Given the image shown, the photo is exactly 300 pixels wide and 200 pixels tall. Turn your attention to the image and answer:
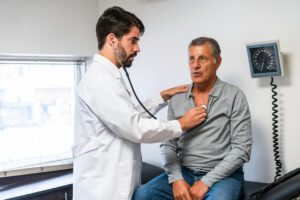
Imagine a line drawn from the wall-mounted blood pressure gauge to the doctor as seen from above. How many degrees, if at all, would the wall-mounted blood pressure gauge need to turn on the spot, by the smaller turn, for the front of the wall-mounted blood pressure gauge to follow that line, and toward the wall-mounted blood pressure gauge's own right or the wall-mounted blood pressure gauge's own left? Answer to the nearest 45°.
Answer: approximately 45° to the wall-mounted blood pressure gauge's own right

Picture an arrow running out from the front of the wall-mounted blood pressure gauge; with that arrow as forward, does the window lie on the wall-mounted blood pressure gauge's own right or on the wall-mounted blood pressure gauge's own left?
on the wall-mounted blood pressure gauge's own right

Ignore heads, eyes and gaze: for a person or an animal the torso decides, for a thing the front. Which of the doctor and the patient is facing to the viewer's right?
the doctor

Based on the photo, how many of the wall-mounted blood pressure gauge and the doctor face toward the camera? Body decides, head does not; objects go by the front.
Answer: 1

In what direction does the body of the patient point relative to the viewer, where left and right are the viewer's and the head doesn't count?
facing the viewer and to the left of the viewer

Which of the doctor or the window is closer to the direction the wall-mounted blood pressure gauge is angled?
the doctor

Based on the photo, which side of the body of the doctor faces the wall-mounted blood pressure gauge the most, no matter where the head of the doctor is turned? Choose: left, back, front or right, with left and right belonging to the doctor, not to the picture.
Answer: front

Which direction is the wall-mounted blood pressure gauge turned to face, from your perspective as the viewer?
facing the viewer

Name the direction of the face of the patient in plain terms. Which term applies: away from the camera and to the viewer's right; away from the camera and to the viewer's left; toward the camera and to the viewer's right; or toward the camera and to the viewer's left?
toward the camera and to the viewer's left

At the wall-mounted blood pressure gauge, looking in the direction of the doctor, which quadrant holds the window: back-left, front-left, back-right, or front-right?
front-right

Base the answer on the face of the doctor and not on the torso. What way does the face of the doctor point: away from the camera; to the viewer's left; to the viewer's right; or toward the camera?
to the viewer's right

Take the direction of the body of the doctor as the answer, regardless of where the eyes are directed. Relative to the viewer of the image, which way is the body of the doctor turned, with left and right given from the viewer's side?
facing to the right of the viewer

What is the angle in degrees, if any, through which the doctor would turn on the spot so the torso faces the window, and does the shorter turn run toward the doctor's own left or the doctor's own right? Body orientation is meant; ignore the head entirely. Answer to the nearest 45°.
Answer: approximately 135° to the doctor's own left

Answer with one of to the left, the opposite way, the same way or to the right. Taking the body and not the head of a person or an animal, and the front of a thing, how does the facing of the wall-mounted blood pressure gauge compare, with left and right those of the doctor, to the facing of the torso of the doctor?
to the right
